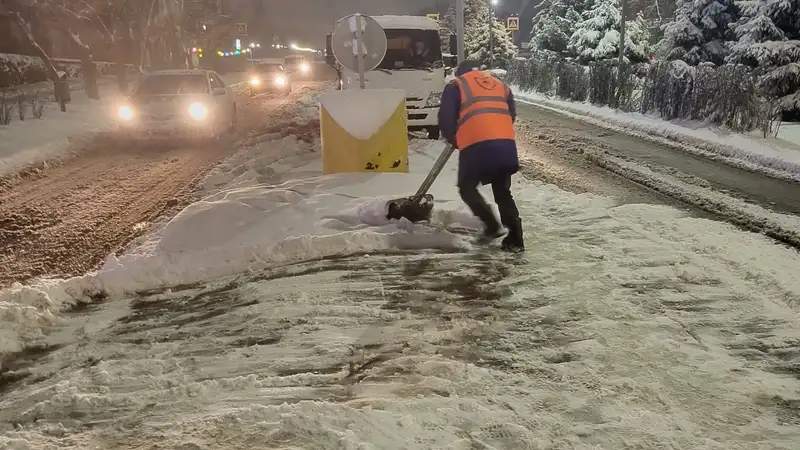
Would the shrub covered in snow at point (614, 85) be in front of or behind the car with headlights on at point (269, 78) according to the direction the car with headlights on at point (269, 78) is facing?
in front

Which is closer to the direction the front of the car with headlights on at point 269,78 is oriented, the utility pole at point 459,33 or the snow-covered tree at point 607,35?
the utility pole

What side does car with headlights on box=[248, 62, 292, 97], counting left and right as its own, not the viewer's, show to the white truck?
front

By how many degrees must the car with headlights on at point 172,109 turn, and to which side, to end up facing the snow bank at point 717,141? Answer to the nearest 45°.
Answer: approximately 135° to its left

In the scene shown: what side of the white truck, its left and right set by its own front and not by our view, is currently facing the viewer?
front

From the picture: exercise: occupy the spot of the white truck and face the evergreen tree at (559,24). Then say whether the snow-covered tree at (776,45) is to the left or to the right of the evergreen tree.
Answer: right

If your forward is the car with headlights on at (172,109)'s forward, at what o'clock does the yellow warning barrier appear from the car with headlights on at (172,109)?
The yellow warning barrier is roughly at 10 o'clock from the car with headlights on.

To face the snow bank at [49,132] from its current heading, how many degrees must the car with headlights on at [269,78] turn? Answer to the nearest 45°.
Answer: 0° — it already faces it

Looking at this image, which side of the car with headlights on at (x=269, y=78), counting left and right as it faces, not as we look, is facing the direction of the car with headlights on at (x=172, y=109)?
front

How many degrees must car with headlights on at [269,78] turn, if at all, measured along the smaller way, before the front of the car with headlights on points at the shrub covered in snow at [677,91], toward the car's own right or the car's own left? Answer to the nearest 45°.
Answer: approximately 45° to the car's own left

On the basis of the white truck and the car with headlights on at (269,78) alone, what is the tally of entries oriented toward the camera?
2

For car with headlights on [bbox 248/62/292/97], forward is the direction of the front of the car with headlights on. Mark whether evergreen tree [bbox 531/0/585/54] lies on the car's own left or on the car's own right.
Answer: on the car's own left

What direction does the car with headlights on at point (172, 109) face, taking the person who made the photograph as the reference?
facing the viewer and to the left of the viewer

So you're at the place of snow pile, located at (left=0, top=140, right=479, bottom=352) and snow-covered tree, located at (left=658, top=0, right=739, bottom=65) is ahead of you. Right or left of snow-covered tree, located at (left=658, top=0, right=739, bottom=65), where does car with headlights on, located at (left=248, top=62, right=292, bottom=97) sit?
left

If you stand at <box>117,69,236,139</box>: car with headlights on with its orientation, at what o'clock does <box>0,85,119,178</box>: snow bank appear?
The snow bank is roughly at 3 o'clock from the car with headlights on.

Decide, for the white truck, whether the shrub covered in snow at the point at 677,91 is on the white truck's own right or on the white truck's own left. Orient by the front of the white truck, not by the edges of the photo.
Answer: on the white truck's own left
